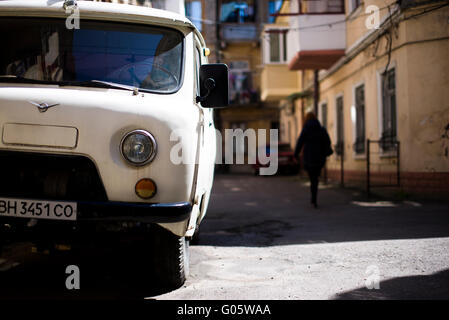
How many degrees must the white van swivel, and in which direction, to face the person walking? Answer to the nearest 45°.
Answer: approximately 135° to its left

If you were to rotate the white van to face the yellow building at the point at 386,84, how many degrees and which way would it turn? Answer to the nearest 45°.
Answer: approximately 135° to its left

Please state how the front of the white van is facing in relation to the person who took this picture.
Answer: facing the viewer

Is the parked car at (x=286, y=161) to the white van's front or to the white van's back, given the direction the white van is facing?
to the back
